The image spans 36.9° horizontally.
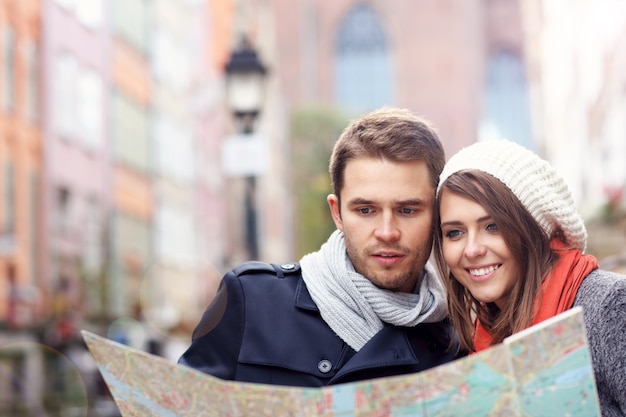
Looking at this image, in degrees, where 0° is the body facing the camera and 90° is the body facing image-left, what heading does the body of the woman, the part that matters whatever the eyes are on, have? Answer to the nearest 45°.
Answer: approximately 45°

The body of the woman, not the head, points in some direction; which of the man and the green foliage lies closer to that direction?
the man

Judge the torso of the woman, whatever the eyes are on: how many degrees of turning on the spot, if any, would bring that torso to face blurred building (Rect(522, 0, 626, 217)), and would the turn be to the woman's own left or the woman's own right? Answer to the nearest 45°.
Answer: approximately 135° to the woman's own right

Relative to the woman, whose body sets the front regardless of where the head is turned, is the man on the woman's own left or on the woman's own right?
on the woman's own right

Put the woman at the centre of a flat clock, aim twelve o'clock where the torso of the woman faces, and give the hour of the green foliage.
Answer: The green foliage is roughly at 4 o'clock from the woman.

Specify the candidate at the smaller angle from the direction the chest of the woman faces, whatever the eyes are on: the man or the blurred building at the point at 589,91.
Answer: the man

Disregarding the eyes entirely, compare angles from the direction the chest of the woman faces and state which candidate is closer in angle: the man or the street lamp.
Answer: the man

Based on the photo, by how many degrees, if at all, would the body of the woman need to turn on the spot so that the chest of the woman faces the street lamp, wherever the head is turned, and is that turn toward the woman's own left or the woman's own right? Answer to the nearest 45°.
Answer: approximately 135° to the woman's own right
